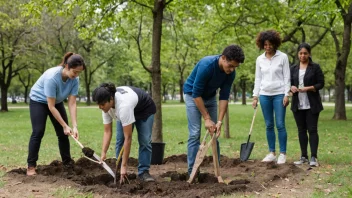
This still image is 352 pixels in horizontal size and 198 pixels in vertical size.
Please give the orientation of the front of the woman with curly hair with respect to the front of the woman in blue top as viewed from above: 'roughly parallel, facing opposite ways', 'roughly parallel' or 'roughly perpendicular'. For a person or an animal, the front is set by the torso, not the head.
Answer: roughly perpendicular

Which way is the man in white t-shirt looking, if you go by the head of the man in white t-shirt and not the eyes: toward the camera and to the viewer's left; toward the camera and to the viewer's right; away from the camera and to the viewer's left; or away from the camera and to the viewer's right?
toward the camera and to the viewer's left

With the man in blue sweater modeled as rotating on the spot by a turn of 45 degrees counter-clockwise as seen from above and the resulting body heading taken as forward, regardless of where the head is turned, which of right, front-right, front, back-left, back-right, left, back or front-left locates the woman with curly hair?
front-left

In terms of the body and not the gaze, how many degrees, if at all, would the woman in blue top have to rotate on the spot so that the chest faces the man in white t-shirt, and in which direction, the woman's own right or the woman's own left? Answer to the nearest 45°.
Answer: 0° — they already face them

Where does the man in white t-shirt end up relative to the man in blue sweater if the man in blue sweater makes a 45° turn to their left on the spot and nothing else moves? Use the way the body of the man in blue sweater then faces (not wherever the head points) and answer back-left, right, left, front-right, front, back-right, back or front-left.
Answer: back

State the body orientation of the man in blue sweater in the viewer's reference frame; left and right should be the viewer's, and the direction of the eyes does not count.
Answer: facing the viewer and to the right of the viewer

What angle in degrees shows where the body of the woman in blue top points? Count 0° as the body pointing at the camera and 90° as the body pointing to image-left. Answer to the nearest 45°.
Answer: approximately 315°

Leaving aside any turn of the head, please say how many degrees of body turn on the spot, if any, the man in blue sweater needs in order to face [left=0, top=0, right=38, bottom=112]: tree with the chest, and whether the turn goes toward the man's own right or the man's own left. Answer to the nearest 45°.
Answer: approximately 180°

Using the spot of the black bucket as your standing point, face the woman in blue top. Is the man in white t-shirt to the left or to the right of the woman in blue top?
left

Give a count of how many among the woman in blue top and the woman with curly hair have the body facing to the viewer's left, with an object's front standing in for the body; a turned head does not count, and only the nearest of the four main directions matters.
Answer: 0
